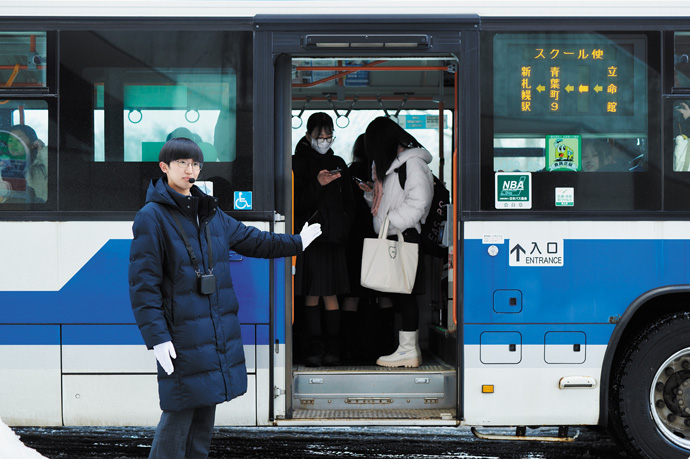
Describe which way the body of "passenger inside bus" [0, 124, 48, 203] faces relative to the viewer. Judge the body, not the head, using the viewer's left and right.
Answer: facing the viewer and to the left of the viewer

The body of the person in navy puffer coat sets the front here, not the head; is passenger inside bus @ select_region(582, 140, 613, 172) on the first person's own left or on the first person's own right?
on the first person's own left

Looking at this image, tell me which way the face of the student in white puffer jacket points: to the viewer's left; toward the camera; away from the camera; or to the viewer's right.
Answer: to the viewer's left

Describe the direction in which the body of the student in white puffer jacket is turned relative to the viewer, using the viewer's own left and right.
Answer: facing to the left of the viewer

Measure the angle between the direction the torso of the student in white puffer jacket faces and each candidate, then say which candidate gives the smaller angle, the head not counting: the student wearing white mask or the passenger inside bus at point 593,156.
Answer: the student wearing white mask

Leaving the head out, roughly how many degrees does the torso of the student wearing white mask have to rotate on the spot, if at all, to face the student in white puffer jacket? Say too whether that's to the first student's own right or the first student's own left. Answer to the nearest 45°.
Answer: approximately 45° to the first student's own left

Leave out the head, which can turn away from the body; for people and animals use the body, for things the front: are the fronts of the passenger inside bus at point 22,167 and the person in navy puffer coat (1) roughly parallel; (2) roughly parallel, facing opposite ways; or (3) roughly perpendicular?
roughly perpendicular

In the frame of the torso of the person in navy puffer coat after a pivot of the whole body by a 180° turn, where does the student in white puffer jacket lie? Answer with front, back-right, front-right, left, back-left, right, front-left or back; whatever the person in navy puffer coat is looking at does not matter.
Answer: right

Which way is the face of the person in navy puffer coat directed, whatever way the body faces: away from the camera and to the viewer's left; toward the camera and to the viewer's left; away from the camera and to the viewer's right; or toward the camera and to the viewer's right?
toward the camera and to the viewer's right

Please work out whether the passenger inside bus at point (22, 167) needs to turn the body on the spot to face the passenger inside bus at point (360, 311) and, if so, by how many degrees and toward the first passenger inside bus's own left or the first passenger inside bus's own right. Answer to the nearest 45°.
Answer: approximately 135° to the first passenger inside bus's own left

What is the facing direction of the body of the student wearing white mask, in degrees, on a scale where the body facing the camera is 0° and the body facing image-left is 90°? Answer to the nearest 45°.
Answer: approximately 315°

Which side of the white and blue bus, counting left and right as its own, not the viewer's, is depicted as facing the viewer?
left

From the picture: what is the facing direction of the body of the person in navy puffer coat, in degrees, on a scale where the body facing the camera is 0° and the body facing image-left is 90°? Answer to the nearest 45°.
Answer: approximately 315°

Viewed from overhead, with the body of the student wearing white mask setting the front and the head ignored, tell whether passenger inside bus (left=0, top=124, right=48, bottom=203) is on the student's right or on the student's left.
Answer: on the student's right

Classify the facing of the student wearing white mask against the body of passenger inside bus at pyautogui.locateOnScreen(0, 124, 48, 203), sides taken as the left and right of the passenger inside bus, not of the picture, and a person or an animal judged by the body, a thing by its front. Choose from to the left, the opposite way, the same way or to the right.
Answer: to the left

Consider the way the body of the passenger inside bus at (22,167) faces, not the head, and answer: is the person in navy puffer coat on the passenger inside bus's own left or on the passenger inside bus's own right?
on the passenger inside bus's own left

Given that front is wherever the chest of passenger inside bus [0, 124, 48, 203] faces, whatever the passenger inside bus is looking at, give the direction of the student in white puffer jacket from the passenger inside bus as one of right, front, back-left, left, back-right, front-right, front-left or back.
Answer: back-left

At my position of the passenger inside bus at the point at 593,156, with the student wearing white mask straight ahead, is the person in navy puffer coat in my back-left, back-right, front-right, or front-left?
front-left
